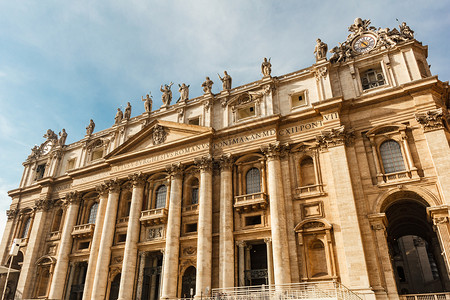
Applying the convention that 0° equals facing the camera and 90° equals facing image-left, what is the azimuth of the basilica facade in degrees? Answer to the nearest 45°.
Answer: approximately 45°
